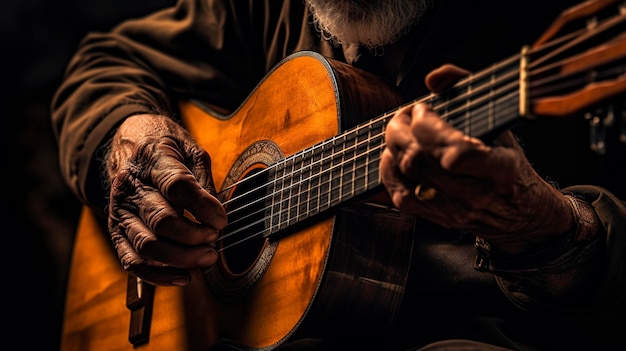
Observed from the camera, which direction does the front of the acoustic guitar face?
facing the viewer and to the left of the viewer
